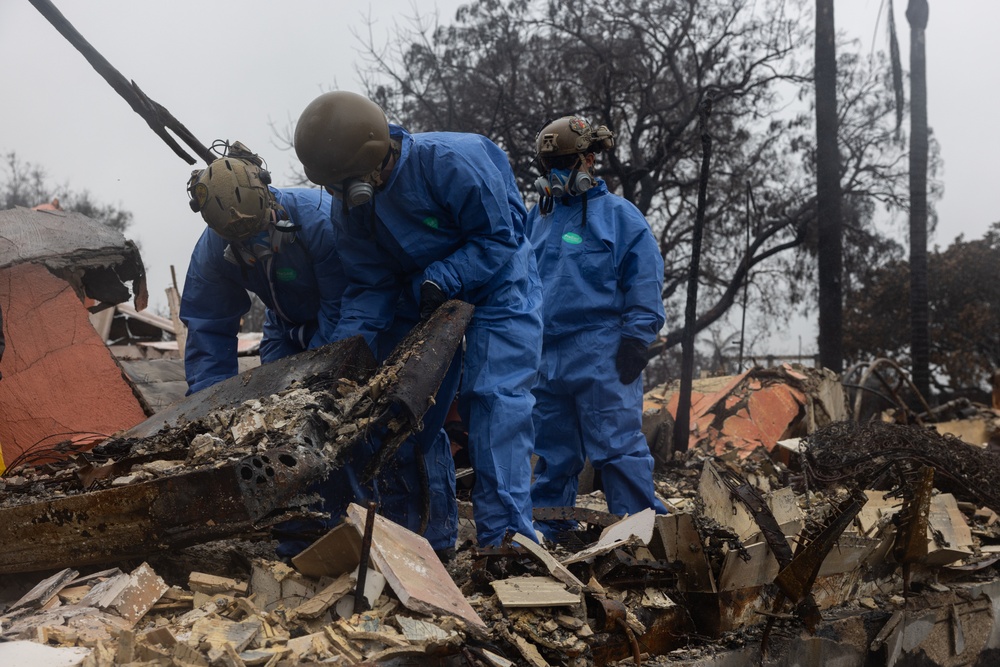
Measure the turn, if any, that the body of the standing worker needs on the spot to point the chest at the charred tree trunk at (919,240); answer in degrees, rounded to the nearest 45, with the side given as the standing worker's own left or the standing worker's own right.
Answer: approximately 180°

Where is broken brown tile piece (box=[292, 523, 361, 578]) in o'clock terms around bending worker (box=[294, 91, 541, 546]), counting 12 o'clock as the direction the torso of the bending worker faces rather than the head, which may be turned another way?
The broken brown tile piece is roughly at 11 o'clock from the bending worker.

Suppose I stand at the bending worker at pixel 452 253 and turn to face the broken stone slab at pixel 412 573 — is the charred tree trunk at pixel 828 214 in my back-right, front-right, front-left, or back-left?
back-left

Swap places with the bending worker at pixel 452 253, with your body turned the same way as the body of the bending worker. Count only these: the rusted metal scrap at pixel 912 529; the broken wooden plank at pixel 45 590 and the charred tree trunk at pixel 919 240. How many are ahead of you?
1

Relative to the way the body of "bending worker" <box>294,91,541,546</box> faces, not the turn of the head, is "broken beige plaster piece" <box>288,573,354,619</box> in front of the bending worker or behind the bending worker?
in front

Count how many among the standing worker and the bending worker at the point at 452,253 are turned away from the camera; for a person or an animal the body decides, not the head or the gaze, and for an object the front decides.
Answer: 0

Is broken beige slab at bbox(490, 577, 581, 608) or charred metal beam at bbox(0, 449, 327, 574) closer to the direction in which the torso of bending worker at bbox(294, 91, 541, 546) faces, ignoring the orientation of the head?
the charred metal beam

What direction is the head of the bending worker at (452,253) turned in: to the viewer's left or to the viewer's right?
to the viewer's left

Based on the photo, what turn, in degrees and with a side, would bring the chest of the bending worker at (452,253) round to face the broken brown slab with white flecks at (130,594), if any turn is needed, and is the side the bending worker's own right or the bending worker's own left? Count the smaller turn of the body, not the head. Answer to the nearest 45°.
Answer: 0° — they already face it

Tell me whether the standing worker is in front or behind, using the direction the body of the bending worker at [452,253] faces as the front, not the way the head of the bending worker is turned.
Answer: behind

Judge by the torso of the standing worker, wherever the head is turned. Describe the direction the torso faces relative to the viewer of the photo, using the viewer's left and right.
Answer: facing the viewer and to the left of the viewer

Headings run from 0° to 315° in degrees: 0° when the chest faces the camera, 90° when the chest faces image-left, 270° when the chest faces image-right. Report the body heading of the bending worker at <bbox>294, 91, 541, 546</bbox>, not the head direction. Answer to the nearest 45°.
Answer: approximately 45°

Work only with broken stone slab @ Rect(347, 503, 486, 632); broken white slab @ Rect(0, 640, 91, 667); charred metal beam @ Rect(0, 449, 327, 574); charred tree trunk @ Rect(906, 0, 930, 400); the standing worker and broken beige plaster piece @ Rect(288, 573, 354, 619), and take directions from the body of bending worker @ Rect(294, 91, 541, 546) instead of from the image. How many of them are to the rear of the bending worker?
2

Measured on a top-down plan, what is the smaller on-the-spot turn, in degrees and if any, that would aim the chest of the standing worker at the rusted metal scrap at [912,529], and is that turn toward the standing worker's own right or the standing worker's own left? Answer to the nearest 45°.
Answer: approximately 90° to the standing worker's own left

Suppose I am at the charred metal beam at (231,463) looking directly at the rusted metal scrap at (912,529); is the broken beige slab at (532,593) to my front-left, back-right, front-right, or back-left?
front-right

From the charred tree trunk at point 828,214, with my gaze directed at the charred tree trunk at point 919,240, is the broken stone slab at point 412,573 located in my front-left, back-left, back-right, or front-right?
back-right

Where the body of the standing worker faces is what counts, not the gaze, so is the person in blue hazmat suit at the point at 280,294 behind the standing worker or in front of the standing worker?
in front
